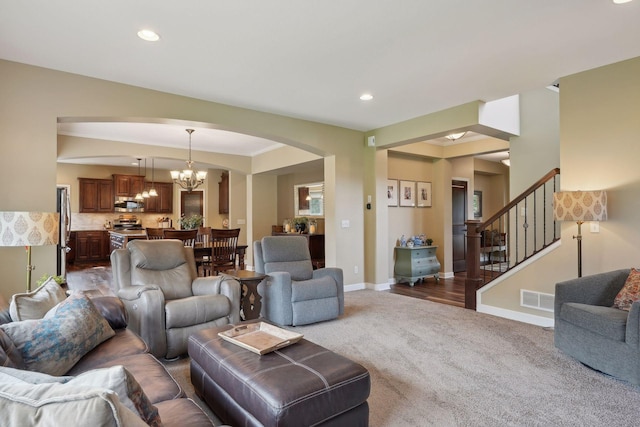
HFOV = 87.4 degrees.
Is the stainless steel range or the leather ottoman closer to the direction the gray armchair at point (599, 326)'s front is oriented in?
the leather ottoman

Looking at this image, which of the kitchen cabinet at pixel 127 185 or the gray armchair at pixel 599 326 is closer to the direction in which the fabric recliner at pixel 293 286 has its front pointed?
the gray armchair

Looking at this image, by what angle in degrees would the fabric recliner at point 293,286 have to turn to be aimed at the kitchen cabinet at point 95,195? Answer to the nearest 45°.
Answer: approximately 180°

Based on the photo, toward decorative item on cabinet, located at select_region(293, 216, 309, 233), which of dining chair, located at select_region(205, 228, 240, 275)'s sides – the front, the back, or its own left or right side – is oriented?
right

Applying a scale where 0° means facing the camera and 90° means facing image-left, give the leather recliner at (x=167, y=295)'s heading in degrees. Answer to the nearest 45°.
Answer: approximately 315°

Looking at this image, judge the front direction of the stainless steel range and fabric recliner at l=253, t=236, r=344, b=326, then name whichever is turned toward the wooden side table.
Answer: the stainless steel range

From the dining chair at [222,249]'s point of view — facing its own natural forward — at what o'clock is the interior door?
The interior door is roughly at 4 o'clock from the dining chair.

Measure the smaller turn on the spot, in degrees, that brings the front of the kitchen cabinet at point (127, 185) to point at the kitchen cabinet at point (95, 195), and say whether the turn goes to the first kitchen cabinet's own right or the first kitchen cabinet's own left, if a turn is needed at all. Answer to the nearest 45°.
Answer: approximately 90° to the first kitchen cabinet's own right

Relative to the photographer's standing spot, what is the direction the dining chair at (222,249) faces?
facing away from the viewer and to the left of the viewer

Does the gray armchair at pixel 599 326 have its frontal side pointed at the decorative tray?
yes

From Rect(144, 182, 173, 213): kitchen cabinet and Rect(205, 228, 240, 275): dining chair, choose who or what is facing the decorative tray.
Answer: the kitchen cabinet
